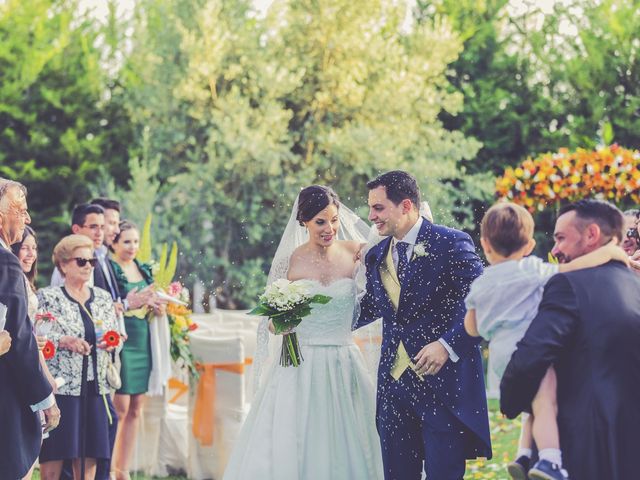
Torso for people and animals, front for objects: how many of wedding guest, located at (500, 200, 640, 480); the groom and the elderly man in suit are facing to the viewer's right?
1

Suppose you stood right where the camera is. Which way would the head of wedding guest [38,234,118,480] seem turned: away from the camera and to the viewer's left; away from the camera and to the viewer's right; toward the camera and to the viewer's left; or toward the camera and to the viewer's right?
toward the camera and to the viewer's right

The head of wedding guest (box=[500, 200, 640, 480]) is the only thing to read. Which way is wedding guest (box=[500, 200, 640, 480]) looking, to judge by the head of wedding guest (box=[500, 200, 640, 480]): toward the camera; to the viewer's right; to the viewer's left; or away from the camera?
to the viewer's left

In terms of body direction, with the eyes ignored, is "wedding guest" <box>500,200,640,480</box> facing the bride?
yes

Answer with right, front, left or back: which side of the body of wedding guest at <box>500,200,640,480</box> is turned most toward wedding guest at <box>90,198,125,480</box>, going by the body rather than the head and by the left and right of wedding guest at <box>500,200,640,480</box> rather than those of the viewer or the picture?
front

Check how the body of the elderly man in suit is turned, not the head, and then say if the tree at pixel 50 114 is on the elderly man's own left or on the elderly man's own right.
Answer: on the elderly man's own left

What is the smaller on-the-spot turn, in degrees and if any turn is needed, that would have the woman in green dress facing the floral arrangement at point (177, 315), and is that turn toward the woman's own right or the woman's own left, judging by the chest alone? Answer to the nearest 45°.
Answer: approximately 90° to the woman's own left

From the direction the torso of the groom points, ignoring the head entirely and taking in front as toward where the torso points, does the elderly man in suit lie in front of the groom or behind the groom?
in front

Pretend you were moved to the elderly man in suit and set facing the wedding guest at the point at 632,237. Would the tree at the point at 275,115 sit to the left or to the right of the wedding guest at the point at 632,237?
left

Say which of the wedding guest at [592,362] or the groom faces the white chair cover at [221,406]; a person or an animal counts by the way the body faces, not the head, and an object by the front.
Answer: the wedding guest
